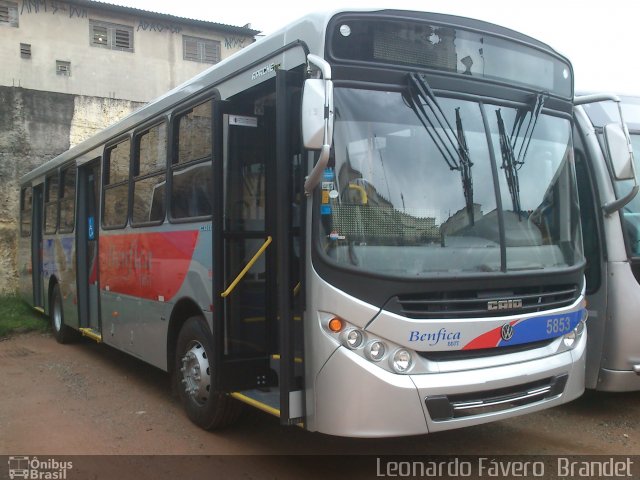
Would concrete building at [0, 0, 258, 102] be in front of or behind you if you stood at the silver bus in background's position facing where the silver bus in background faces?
behind

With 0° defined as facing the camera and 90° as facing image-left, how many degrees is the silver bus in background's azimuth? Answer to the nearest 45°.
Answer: approximately 315°

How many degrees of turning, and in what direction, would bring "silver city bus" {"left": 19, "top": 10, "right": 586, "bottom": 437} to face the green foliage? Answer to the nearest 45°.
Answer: approximately 180°

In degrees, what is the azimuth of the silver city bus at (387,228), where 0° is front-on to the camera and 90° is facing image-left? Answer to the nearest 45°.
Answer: approximately 315°

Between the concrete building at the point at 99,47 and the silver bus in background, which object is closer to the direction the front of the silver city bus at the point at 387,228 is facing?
the silver bus in background

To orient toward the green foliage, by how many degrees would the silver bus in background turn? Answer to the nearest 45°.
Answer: approximately 135° to its right

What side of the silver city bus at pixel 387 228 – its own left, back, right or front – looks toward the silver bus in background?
left

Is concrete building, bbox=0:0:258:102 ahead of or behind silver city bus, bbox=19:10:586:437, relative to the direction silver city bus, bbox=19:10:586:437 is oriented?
behind

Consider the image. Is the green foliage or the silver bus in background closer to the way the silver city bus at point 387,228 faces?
the silver bus in background
